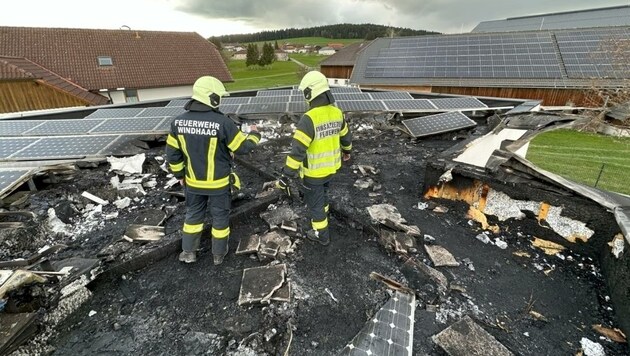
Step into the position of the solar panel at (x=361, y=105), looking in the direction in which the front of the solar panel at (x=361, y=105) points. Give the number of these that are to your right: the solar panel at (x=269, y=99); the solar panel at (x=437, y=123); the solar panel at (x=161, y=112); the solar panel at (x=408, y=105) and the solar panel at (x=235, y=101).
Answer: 3

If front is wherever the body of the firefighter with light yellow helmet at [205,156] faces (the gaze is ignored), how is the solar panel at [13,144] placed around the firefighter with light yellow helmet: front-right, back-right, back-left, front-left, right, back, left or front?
left

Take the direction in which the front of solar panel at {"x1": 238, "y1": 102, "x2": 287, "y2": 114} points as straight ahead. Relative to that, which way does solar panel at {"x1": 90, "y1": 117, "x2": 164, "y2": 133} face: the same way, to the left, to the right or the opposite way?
the same way

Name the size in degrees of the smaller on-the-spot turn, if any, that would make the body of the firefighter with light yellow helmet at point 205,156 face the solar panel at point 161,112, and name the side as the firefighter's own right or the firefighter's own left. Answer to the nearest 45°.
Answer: approximately 45° to the firefighter's own left

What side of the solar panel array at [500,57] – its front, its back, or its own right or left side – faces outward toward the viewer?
front

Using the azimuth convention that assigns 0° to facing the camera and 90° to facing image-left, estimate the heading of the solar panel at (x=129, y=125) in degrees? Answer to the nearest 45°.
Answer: approximately 0°

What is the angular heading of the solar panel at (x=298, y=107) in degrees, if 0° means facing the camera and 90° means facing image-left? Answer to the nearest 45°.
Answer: approximately 0°

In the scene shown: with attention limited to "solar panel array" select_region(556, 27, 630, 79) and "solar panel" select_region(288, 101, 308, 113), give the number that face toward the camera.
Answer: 2

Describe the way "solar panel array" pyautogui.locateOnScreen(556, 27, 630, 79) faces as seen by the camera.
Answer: facing the viewer

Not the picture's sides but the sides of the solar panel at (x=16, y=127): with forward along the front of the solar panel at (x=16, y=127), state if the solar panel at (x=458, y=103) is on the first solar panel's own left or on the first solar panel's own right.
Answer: on the first solar panel's own left

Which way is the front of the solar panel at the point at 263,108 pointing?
toward the camera

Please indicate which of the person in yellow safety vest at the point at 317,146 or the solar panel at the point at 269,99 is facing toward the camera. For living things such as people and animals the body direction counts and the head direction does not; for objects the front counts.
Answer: the solar panel

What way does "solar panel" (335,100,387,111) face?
toward the camera

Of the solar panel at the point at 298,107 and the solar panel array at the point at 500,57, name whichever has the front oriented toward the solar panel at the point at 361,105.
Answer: the solar panel array

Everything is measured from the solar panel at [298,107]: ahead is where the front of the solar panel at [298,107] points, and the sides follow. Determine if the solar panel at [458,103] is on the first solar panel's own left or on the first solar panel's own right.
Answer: on the first solar panel's own left
